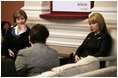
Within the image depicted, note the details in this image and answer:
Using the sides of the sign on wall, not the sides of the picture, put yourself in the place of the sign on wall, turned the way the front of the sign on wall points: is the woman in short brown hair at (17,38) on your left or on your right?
on your right

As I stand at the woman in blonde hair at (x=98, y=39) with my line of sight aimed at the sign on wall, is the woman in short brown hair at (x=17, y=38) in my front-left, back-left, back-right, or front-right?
front-left

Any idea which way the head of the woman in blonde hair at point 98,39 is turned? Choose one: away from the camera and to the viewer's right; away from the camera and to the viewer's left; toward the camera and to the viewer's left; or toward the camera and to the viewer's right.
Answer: toward the camera and to the viewer's left

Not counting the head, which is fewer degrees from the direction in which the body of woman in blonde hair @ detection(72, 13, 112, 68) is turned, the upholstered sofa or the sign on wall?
the upholstered sofa

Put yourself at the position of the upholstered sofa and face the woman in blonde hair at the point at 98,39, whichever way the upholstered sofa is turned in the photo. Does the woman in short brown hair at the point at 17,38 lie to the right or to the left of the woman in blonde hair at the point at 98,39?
left

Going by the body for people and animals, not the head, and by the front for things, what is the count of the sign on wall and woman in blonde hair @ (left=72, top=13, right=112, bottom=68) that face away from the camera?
0

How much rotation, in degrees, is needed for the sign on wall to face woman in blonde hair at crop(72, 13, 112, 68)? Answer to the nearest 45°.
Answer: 0° — it already faces them

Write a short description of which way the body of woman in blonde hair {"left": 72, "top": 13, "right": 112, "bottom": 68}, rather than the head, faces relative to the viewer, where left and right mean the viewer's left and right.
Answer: facing the viewer and to the left of the viewer

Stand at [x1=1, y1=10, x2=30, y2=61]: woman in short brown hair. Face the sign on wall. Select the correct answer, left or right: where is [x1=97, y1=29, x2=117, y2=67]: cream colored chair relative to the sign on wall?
right

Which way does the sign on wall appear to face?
toward the camera

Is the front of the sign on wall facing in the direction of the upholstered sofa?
yes
